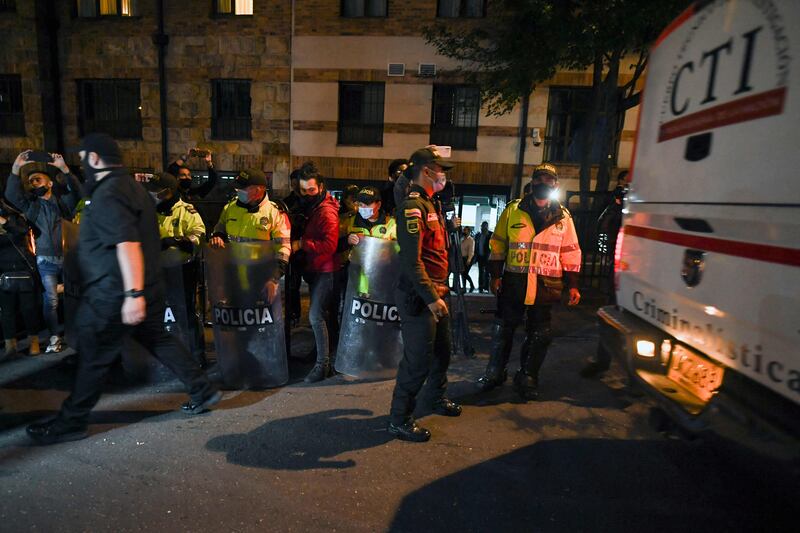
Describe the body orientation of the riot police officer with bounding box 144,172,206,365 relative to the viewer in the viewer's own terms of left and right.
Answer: facing the viewer and to the left of the viewer

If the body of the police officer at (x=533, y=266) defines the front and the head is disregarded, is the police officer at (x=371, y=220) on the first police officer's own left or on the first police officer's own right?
on the first police officer's own right

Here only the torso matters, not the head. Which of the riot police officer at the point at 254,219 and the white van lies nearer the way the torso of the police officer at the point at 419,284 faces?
the white van

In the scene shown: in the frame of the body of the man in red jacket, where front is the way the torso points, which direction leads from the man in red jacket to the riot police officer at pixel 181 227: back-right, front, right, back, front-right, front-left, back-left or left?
front-right

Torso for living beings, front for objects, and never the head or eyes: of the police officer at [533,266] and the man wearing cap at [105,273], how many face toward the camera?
1

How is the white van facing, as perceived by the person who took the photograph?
facing away from the viewer and to the right of the viewer

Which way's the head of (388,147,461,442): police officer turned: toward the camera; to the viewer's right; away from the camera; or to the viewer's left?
to the viewer's right

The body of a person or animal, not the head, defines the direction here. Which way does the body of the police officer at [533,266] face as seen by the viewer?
toward the camera

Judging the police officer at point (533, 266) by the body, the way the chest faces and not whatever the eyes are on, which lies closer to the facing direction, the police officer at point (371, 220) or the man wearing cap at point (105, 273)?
the man wearing cap
